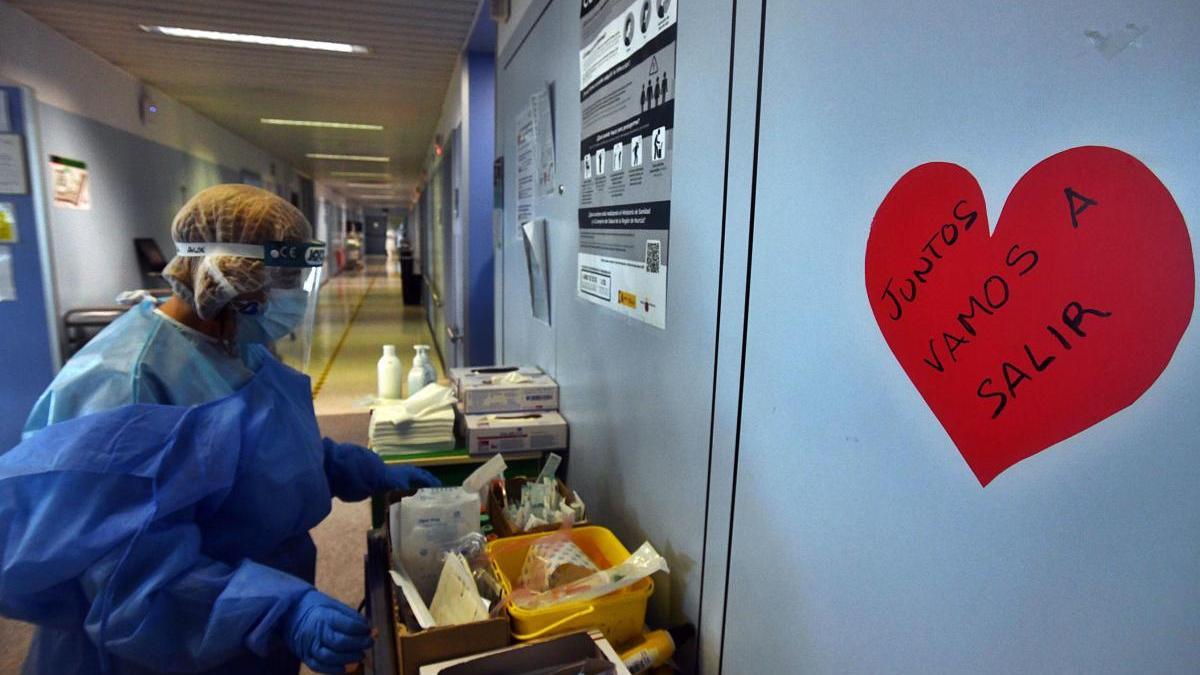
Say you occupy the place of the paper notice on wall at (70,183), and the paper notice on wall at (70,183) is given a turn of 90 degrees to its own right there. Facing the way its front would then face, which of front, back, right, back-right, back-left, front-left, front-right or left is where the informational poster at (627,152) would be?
front-left

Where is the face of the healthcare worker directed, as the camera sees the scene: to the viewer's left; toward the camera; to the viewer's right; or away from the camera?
to the viewer's right

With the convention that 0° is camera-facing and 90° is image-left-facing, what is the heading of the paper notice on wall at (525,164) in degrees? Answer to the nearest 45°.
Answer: approximately 45°

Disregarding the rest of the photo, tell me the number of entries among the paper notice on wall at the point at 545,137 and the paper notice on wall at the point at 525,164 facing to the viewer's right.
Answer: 0

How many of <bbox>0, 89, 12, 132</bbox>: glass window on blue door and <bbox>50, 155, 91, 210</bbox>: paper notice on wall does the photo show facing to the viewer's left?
0

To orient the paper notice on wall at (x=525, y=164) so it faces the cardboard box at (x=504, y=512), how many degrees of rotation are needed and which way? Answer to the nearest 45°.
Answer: approximately 45° to its left

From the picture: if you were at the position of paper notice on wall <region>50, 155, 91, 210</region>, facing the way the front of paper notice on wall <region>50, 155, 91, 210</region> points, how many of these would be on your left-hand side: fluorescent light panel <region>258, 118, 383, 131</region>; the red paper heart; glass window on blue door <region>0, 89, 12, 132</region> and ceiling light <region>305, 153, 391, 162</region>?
2

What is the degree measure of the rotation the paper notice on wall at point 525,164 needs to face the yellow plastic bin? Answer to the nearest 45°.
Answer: approximately 45° to its left

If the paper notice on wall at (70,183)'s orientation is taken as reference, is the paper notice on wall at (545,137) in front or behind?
in front

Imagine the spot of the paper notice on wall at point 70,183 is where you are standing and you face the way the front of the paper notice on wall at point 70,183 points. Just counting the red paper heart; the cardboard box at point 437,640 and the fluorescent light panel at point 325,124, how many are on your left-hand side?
1
